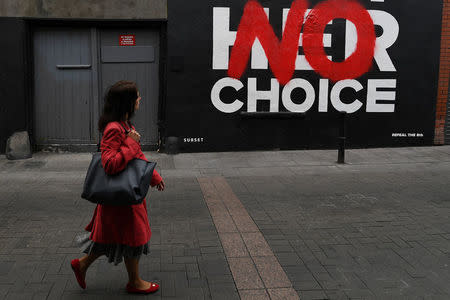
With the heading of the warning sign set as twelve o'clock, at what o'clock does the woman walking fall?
The woman walking is roughly at 12 o'clock from the warning sign.

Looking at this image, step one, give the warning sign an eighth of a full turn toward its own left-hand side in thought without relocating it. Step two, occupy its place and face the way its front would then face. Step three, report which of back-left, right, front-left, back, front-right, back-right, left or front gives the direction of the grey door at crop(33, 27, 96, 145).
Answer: back-right

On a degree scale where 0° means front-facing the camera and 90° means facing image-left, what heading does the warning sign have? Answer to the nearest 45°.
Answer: approximately 0°

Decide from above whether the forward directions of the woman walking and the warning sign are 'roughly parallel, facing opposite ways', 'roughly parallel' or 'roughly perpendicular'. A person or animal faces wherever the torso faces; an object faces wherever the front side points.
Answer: roughly perpendicular
